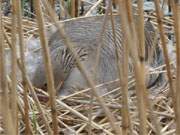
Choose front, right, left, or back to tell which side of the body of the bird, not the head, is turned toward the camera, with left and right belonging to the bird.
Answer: left

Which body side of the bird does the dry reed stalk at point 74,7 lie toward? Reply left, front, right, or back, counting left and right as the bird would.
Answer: right

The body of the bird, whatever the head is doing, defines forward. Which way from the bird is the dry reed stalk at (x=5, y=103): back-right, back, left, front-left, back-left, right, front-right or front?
left
